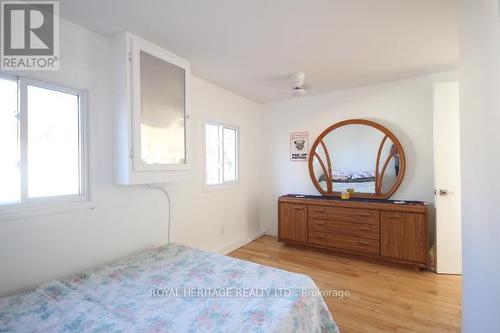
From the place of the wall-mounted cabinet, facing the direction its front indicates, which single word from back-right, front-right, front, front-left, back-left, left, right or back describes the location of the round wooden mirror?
front-left

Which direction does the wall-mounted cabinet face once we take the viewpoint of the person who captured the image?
facing the viewer and to the right of the viewer

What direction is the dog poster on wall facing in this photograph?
toward the camera

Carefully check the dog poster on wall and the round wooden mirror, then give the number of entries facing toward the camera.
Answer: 2

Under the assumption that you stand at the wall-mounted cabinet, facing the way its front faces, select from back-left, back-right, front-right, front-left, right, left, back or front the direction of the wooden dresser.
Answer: front-left

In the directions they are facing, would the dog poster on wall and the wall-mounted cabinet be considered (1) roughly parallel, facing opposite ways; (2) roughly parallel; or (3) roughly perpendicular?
roughly perpendicular

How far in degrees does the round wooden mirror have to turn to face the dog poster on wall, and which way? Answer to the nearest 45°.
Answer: approximately 90° to its right

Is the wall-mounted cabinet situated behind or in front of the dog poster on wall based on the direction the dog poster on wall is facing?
in front

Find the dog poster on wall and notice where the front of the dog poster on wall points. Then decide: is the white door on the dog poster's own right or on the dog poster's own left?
on the dog poster's own left

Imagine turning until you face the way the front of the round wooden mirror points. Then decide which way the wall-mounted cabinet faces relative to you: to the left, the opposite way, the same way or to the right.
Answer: to the left

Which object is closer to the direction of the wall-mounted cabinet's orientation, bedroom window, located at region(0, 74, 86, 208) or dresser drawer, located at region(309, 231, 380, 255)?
the dresser drawer

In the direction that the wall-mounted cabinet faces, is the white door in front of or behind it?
in front

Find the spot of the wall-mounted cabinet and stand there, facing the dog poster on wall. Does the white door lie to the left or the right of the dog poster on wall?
right

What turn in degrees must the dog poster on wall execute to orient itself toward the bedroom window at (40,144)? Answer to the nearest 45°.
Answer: approximately 45° to its right

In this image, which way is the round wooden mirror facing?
toward the camera
